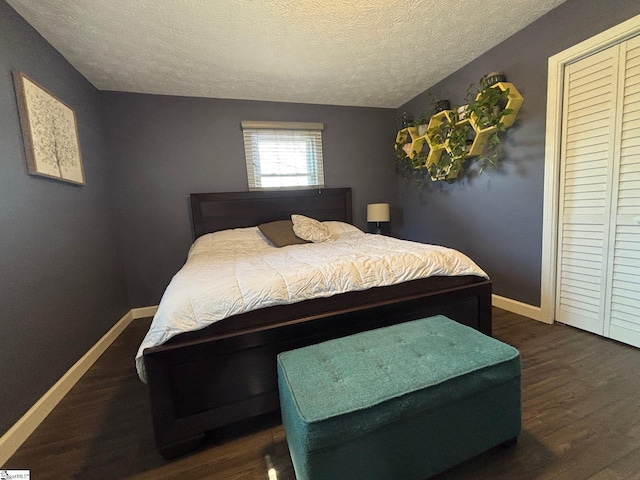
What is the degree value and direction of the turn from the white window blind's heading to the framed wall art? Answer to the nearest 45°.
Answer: approximately 45° to its right

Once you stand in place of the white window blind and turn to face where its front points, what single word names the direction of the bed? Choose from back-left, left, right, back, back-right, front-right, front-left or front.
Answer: front

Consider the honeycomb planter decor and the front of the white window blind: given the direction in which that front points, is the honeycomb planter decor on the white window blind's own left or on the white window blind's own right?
on the white window blind's own left

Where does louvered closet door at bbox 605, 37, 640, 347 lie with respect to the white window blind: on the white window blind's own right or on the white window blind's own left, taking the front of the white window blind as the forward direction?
on the white window blind's own left

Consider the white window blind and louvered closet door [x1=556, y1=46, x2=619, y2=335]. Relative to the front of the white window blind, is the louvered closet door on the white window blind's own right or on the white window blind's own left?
on the white window blind's own left

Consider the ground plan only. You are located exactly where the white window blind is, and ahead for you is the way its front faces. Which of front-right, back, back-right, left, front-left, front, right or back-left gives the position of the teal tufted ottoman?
front

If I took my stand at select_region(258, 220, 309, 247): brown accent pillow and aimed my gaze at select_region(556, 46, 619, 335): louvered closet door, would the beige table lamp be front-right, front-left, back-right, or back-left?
front-left

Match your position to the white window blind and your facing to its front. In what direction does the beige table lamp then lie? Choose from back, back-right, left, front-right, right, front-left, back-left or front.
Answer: left

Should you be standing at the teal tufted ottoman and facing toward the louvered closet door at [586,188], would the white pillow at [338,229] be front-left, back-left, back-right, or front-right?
front-left

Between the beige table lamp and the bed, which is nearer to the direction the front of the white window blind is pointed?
the bed

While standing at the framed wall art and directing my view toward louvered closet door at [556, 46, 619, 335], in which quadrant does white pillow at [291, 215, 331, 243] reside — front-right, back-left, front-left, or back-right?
front-left

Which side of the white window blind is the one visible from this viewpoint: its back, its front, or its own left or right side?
front
